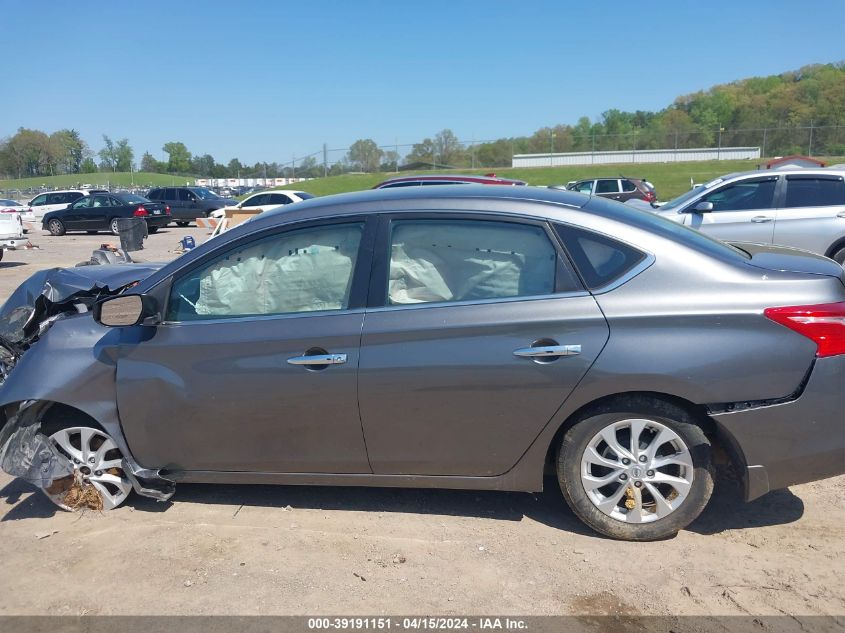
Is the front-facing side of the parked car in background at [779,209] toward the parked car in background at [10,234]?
yes

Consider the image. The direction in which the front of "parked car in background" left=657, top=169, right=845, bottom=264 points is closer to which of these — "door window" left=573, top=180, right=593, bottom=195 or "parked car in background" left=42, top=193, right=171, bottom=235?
the parked car in background

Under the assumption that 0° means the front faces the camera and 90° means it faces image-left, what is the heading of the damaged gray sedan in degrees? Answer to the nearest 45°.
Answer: approximately 90°

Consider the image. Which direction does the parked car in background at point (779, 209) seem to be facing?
to the viewer's left

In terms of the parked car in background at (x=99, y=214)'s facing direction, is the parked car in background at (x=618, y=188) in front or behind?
behind

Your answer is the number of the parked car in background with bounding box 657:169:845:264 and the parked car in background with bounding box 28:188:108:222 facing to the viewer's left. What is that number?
2

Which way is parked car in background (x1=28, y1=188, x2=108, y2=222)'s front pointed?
to the viewer's left
